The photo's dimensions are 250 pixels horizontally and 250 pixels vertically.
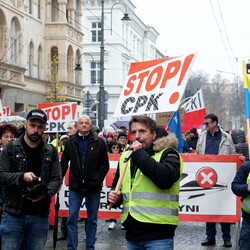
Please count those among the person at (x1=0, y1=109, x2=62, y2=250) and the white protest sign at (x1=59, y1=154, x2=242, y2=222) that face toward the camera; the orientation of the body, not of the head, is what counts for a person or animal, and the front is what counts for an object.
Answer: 2

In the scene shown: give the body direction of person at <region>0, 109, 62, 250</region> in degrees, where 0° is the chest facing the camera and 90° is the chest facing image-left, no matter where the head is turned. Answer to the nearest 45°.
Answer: approximately 0°

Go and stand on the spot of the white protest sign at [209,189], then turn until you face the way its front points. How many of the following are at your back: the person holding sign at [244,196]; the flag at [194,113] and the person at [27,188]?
1

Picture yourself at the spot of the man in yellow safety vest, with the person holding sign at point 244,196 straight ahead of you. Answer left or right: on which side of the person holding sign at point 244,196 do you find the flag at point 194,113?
left

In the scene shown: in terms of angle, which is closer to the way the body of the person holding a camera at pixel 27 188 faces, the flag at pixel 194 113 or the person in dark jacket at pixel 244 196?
the person in dark jacket

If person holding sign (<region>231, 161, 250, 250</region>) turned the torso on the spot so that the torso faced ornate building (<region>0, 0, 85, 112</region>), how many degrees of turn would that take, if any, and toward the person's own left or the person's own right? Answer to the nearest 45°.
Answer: approximately 135° to the person's own right
